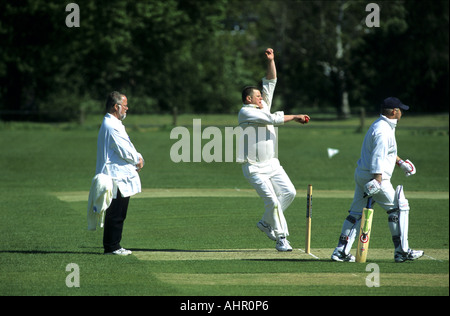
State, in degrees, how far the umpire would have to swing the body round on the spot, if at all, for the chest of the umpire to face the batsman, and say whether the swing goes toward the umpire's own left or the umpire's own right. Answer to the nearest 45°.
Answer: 0° — they already face them

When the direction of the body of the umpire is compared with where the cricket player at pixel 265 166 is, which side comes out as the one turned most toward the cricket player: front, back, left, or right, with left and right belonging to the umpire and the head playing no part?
front

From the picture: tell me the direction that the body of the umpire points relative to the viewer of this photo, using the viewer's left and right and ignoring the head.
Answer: facing to the right of the viewer

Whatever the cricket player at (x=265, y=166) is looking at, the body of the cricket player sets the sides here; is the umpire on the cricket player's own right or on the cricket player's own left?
on the cricket player's own right

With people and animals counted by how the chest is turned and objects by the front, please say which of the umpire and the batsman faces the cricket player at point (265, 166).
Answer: the umpire

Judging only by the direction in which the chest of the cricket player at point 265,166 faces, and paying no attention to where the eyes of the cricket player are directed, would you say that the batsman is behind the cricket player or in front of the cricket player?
in front
